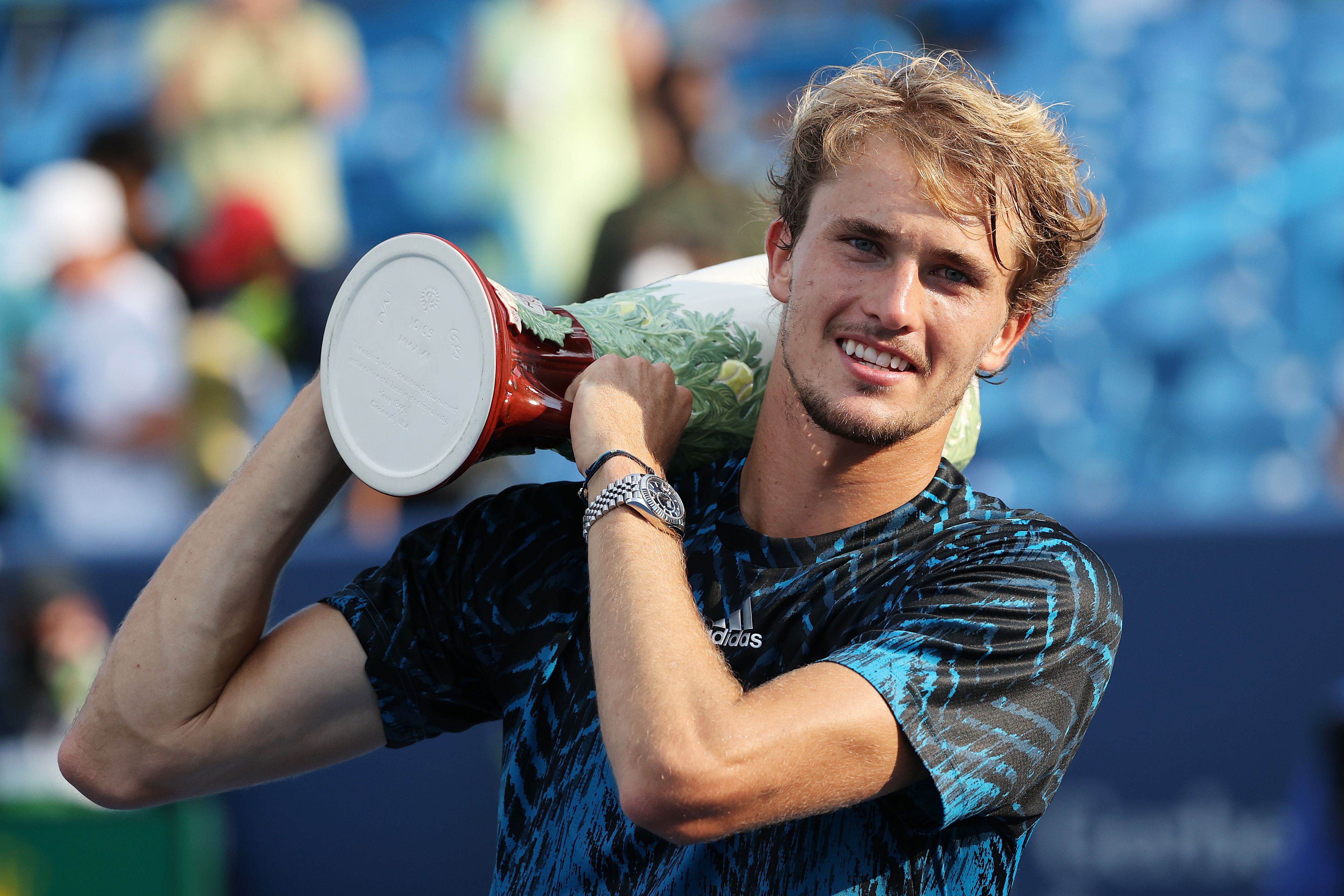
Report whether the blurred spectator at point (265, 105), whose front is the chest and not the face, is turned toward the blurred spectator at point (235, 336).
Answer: yes

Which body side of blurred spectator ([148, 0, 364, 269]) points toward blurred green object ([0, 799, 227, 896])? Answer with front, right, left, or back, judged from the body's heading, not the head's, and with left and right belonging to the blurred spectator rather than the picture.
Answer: front

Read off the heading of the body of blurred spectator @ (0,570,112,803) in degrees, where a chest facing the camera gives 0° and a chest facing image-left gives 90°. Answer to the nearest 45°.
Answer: approximately 315°

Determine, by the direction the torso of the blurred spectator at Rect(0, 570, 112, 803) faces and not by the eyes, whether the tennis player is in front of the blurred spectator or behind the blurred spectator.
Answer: in front

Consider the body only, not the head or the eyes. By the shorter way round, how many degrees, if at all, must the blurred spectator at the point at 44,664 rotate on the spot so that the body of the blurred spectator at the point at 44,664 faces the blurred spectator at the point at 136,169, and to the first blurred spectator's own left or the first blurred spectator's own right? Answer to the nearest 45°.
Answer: approximately 135° to the first blurred spectator's own left

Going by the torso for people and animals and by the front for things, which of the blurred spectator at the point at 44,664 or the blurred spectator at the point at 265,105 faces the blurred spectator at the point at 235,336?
the blurred spectator at the point at 265,105

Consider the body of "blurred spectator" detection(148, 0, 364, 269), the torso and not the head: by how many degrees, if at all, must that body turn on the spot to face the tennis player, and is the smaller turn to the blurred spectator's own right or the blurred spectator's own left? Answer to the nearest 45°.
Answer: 0° — they already face them
